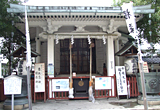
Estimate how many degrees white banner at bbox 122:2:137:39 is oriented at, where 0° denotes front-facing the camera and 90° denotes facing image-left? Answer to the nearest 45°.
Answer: approximately 0°

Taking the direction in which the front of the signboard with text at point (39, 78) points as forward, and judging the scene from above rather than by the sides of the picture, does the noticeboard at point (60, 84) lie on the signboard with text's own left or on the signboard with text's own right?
on the signboard with text's own left

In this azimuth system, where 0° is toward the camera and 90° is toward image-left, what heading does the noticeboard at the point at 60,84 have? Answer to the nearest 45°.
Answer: approximately 0°

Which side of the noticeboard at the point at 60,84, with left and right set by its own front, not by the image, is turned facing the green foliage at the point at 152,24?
left

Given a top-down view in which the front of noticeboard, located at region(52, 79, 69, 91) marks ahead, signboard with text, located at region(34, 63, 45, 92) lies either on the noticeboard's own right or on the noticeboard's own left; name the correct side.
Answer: on the noticeboard's own right

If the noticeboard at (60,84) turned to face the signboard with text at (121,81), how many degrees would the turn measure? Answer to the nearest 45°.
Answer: approximately 90° to its left
